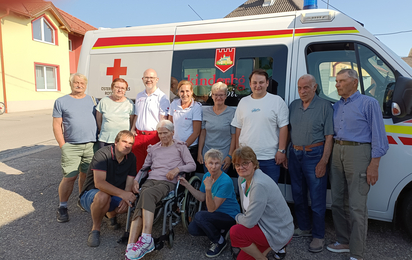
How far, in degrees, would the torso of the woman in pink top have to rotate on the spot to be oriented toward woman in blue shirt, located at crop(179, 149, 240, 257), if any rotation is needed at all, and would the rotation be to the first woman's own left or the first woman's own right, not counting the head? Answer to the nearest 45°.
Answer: approximately 90° to the first woman's own left

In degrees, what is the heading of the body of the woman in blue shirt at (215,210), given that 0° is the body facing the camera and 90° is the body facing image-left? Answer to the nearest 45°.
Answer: approximately 45°

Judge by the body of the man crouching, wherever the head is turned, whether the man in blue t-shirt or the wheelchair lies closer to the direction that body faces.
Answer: the wheelchair

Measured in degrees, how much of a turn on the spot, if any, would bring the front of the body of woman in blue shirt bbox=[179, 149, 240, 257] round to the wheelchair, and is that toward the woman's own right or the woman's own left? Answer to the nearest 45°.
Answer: approximately 45° to the woman's own right

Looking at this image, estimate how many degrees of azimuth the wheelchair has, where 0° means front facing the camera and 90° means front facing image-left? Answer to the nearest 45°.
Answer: approximately 45°
